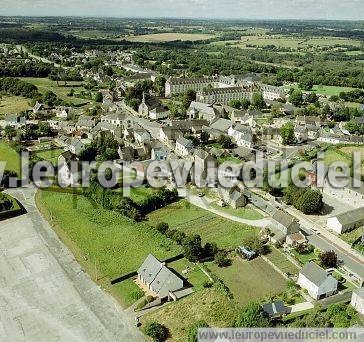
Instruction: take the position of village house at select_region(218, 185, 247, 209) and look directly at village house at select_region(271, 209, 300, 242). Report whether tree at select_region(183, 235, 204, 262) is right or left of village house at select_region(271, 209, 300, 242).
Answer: right

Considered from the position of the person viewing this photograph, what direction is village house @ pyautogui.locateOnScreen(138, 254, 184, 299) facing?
facing the viewer and to the left of the viewer

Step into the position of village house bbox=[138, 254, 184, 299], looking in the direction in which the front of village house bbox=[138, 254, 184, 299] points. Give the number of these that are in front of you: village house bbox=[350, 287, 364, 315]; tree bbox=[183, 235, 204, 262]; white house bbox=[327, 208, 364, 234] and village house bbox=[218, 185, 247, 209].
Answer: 0

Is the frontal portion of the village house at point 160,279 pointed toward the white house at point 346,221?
no

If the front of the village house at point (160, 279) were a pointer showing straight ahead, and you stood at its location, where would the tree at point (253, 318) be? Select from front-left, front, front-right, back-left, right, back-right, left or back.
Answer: left

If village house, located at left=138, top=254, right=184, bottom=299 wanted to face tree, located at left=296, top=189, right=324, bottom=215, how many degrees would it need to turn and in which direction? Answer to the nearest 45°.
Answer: approximately 180°

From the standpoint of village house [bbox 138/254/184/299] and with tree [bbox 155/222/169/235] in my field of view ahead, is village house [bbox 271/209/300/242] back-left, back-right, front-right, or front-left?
front-right

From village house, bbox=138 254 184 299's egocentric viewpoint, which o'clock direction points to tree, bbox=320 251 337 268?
The tree is roughly at 7 o'clock from the village house.

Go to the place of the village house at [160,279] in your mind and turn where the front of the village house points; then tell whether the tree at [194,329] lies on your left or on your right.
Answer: on your left

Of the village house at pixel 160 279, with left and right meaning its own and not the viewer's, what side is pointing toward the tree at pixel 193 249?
back

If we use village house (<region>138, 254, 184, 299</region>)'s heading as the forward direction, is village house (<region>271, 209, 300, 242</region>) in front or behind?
behind

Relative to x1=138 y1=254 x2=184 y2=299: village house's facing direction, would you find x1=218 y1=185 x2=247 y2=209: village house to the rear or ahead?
to the rear

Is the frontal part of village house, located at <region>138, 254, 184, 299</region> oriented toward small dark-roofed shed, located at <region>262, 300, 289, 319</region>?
no

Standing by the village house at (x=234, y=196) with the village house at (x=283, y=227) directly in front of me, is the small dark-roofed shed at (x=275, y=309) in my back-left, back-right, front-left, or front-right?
front-right
